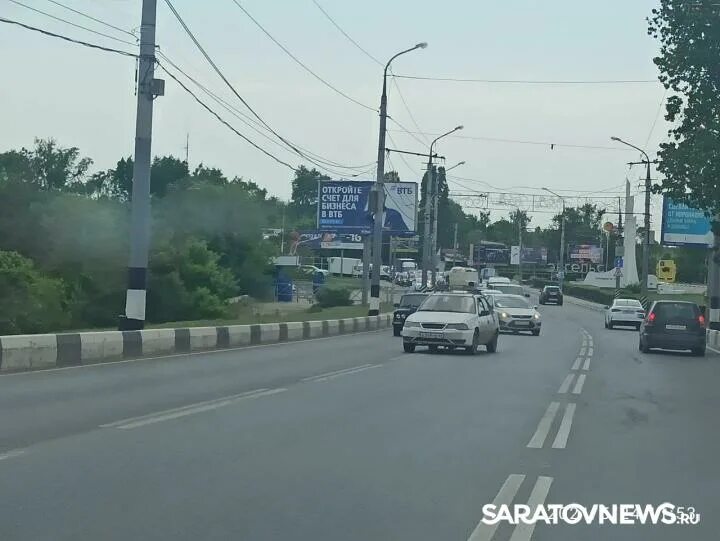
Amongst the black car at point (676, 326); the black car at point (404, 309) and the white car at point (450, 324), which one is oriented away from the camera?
the black car at point (676, 326)

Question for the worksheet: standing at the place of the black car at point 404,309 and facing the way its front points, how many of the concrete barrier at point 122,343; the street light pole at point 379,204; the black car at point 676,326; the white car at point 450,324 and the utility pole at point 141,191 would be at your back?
1

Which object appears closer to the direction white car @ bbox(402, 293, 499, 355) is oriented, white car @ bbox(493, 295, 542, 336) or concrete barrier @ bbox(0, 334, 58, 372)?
the concrete barrier

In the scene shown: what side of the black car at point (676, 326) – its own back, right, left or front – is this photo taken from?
back

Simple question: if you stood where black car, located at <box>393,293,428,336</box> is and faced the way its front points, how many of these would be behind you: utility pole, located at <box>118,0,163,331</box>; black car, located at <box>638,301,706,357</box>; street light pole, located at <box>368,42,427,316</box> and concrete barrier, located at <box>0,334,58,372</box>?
1

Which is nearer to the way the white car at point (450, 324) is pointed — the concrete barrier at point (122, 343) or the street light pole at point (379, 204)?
the concrete barrier

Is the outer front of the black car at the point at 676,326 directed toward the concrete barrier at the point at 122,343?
no

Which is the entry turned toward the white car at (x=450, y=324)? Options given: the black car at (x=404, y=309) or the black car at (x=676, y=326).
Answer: the black car at (x=404, y=309)

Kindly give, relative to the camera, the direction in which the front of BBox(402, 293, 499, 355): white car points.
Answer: facing the viewer and to the left of the viewer

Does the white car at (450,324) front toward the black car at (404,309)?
no

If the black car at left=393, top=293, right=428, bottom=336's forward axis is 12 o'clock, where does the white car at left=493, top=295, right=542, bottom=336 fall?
The white car is roughly at 8 o'clock from the black car.

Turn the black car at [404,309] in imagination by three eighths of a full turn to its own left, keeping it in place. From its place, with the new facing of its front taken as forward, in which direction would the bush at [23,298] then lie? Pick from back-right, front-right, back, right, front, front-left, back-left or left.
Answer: back-left

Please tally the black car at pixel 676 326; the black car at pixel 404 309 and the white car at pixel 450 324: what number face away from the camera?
1

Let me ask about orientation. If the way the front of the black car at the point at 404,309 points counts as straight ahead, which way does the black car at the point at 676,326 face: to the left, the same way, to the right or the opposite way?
the opposite way

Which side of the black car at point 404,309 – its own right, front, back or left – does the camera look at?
front

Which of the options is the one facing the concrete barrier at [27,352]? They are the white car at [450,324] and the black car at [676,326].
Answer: the white car
